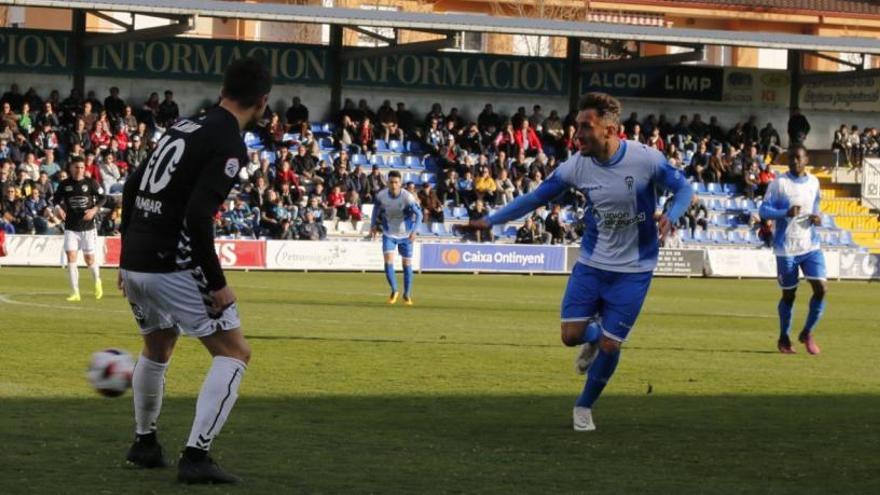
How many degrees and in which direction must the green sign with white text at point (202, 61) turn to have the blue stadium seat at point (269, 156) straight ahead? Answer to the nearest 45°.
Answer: approximately 45° to its left

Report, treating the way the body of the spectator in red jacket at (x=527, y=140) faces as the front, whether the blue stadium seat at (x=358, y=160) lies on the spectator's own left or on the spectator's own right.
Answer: on the spectator's own right

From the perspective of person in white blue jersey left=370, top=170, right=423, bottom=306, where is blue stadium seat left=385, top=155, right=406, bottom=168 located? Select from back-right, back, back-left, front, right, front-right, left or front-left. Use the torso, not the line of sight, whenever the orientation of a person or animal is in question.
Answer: back

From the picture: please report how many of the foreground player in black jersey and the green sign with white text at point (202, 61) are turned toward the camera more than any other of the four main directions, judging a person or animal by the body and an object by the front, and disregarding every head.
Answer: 1

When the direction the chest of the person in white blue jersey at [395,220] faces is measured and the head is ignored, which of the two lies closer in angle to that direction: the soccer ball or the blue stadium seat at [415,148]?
the soccer ball

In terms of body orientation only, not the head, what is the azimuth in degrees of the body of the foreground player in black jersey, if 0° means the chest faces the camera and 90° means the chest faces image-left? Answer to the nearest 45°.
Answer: approximately 225°

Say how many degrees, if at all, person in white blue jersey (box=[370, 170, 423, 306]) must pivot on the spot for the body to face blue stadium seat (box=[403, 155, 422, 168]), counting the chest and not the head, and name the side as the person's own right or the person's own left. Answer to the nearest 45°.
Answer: approximately 180°

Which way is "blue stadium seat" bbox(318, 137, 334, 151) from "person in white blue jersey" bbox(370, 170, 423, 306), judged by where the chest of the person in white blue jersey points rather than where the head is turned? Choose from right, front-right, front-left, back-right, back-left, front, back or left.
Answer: back
